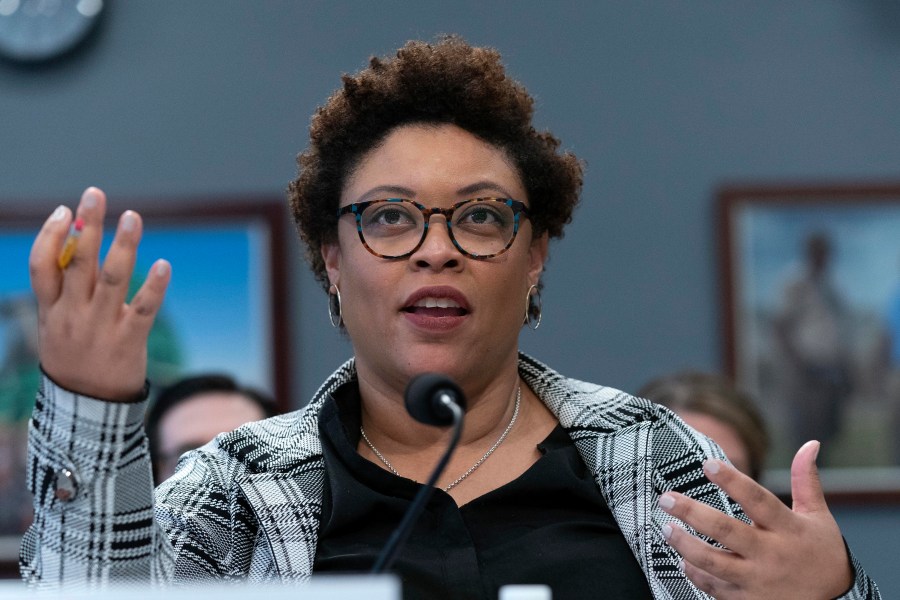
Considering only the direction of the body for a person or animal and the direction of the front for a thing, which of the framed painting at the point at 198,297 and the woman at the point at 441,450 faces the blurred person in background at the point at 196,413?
the framed painting

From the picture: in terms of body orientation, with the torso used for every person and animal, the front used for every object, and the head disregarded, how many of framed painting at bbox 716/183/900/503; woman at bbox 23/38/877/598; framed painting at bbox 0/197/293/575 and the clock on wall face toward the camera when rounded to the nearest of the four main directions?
4

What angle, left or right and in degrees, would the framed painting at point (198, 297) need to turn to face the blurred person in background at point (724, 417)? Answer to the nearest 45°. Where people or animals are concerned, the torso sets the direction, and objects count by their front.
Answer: approximately 45° to its left

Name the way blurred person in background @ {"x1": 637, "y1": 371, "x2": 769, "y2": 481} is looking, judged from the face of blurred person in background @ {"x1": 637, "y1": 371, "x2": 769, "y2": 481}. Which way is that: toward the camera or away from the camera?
toward the camera

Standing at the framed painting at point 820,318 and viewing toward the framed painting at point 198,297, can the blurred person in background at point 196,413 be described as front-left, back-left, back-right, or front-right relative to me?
front-left

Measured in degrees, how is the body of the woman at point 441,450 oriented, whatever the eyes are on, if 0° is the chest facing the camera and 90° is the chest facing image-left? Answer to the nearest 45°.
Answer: approximately 0°

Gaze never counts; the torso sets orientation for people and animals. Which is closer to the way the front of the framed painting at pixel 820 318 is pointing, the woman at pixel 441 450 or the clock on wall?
the woman

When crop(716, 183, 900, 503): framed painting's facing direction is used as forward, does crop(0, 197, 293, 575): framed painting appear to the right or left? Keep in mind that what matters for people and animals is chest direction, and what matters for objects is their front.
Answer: on its right

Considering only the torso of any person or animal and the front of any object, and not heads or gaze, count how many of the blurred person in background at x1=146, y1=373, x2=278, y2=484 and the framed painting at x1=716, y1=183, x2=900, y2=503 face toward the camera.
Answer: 2

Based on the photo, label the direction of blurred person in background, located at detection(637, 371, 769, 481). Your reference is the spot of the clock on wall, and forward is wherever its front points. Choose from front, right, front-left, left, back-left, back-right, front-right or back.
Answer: front-left

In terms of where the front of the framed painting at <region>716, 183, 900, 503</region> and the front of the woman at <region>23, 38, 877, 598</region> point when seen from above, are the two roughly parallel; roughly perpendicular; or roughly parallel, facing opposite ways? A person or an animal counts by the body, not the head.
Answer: roughly parallel

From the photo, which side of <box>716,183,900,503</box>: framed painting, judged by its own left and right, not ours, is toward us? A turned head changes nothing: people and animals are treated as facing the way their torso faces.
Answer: front

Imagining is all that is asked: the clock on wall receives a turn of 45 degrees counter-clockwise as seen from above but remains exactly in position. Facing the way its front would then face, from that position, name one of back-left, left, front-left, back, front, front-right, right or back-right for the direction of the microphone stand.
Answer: front-right

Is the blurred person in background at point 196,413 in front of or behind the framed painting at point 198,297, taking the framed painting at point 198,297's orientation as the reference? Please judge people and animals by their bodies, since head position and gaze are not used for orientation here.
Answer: in front

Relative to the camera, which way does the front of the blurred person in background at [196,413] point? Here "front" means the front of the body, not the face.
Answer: toward the camera

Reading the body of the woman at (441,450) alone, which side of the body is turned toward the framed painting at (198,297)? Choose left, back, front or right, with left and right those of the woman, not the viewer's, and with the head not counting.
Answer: back

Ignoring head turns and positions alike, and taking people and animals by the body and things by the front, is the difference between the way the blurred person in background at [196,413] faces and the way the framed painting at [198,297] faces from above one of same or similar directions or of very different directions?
same or similar directions
